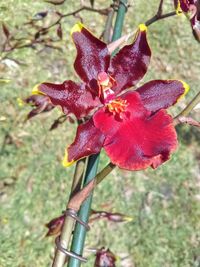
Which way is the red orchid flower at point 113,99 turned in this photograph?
toward the camera
